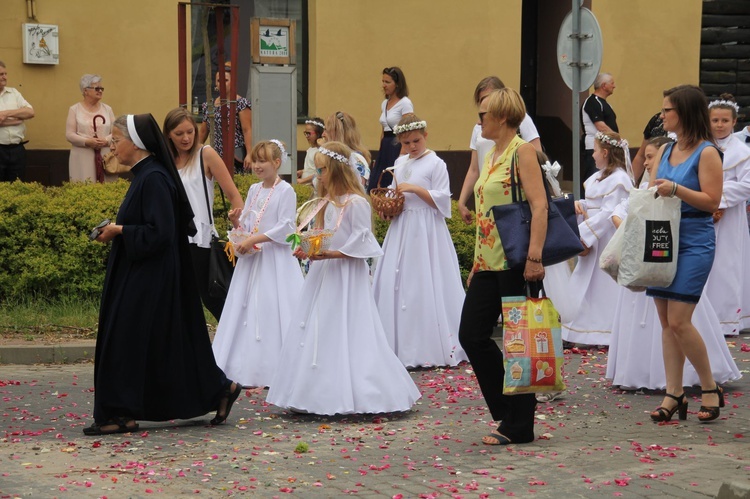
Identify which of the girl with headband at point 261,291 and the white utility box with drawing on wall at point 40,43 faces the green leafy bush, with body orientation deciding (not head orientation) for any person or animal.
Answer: the white utility box with drawing on wall

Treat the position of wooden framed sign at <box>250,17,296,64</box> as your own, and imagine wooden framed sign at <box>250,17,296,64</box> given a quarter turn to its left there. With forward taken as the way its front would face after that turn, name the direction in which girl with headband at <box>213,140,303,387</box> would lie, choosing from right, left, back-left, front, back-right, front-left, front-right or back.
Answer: right

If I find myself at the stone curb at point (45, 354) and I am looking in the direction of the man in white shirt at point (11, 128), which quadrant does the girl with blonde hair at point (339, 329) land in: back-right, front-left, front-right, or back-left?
back-right

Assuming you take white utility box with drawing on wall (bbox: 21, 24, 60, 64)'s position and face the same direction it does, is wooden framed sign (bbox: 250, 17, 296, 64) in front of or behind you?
in front

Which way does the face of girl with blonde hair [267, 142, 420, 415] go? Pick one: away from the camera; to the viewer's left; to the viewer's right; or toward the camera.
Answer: to the viewer's left

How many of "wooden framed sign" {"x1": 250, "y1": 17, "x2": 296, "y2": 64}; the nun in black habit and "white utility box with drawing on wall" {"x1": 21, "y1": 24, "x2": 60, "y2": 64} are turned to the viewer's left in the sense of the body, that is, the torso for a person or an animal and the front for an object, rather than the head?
1

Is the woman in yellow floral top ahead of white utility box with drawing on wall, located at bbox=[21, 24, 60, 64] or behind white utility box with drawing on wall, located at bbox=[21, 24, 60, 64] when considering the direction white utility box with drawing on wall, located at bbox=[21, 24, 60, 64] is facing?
ahead

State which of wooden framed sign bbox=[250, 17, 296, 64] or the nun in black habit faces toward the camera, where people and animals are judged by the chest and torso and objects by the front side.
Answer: the wooden framed sign

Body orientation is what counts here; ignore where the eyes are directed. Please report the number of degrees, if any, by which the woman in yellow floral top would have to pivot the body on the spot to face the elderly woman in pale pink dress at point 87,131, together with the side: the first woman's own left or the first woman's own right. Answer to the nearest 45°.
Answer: approximately 45° to the first woman's own right

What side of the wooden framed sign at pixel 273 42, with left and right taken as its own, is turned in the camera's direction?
front

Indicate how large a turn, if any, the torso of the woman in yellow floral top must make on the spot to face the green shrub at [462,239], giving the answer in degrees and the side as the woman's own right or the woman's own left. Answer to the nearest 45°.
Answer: approximately 90° to the woman's own right

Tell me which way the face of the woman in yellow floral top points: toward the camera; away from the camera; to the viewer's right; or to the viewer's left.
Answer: to the viewer's left

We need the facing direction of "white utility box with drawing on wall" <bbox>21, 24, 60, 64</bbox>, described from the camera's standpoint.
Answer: facing the viewer

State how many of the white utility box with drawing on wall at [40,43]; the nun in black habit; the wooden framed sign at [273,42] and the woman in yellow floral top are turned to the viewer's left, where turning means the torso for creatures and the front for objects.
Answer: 2

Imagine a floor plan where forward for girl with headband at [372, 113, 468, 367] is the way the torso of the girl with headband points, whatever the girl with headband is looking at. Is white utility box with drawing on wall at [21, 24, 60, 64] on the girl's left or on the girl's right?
on the girl's right

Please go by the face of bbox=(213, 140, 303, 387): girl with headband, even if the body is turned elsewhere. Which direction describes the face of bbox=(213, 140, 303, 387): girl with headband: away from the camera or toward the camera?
toward the camera

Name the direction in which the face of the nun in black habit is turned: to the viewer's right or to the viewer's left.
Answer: to the viewer's left

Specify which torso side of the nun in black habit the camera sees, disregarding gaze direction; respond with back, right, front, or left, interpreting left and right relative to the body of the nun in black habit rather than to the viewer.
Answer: left
